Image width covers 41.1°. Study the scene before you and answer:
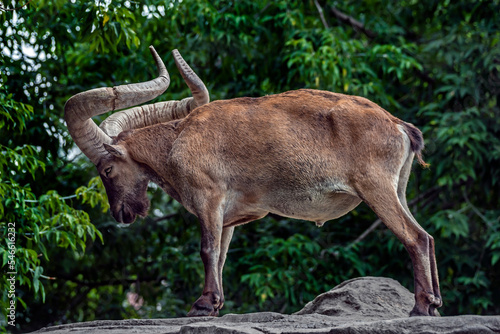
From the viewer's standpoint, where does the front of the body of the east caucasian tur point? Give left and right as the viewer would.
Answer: facing to the left of the viewer
